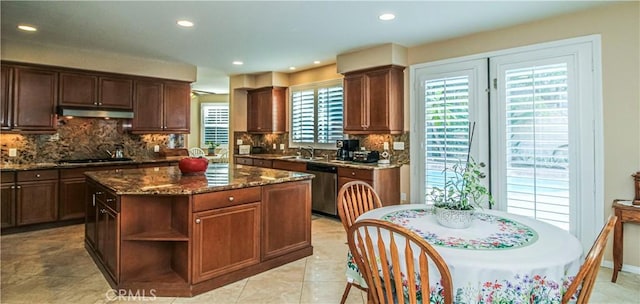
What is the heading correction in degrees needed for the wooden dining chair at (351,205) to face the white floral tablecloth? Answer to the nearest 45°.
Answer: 0° — it already faces it

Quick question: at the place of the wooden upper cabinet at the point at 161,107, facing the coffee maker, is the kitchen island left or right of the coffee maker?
right

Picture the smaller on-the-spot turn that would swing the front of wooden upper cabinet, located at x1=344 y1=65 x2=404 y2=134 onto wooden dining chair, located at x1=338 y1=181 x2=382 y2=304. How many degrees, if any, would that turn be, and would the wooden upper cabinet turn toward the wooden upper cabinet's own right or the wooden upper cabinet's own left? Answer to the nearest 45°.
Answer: approximately 45° to the wooden upper cabinet's own left

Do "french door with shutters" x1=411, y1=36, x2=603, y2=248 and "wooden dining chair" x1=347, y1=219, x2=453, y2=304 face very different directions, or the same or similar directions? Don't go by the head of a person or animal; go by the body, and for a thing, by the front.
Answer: very different directions

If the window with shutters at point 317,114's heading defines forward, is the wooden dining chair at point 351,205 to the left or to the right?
on its left

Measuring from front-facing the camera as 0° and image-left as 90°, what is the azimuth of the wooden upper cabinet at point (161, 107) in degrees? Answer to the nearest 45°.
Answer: approximately 0°

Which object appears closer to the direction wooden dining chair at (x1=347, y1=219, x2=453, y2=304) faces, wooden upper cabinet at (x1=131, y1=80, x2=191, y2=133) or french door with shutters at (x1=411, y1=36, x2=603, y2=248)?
the french door with shutters

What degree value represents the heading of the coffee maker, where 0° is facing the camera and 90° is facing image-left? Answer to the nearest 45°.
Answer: approximately 45°

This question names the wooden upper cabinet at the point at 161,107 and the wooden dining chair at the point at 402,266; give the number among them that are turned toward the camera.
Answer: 1

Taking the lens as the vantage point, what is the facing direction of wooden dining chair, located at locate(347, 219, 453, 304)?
facing away from the viewer and to the right of the viewer
